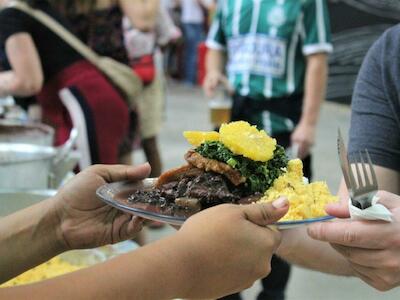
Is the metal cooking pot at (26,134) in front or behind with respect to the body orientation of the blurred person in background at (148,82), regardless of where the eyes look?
in front

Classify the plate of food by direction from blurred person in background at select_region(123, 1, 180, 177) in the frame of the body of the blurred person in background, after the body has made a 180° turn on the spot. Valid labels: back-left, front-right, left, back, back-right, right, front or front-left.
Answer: back-right

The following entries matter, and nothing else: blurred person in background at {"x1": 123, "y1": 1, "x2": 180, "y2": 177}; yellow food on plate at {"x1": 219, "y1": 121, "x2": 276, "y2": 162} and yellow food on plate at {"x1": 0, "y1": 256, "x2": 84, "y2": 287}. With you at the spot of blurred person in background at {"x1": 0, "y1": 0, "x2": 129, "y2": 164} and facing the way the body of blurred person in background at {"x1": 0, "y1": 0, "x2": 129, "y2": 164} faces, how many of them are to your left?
2

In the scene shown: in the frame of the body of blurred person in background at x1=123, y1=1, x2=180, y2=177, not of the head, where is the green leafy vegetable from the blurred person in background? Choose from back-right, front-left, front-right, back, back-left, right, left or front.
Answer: front-left

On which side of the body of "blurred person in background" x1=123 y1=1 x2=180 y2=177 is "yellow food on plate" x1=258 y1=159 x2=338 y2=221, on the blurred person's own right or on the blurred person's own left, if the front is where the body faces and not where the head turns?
on the blurred person's own left

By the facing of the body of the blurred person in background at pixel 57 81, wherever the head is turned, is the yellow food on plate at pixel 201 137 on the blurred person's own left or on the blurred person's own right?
on the blurred person's own left

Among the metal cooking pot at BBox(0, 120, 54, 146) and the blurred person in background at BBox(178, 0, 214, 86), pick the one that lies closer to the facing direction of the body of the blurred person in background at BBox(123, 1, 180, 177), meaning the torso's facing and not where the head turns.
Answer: the metal cooking pot

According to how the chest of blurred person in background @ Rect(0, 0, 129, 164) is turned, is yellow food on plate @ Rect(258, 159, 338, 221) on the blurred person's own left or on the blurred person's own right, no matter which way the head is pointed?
on the blurred person's own left

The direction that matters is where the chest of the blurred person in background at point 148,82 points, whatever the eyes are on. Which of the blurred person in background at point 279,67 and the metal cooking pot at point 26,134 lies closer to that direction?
the metal cooking pot

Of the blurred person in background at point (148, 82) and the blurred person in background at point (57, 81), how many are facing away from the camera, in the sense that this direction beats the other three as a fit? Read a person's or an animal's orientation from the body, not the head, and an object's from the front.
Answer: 0
